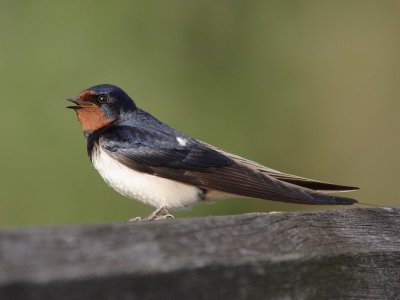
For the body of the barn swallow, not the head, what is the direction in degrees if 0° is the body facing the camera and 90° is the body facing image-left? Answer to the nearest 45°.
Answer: approximately 90°
